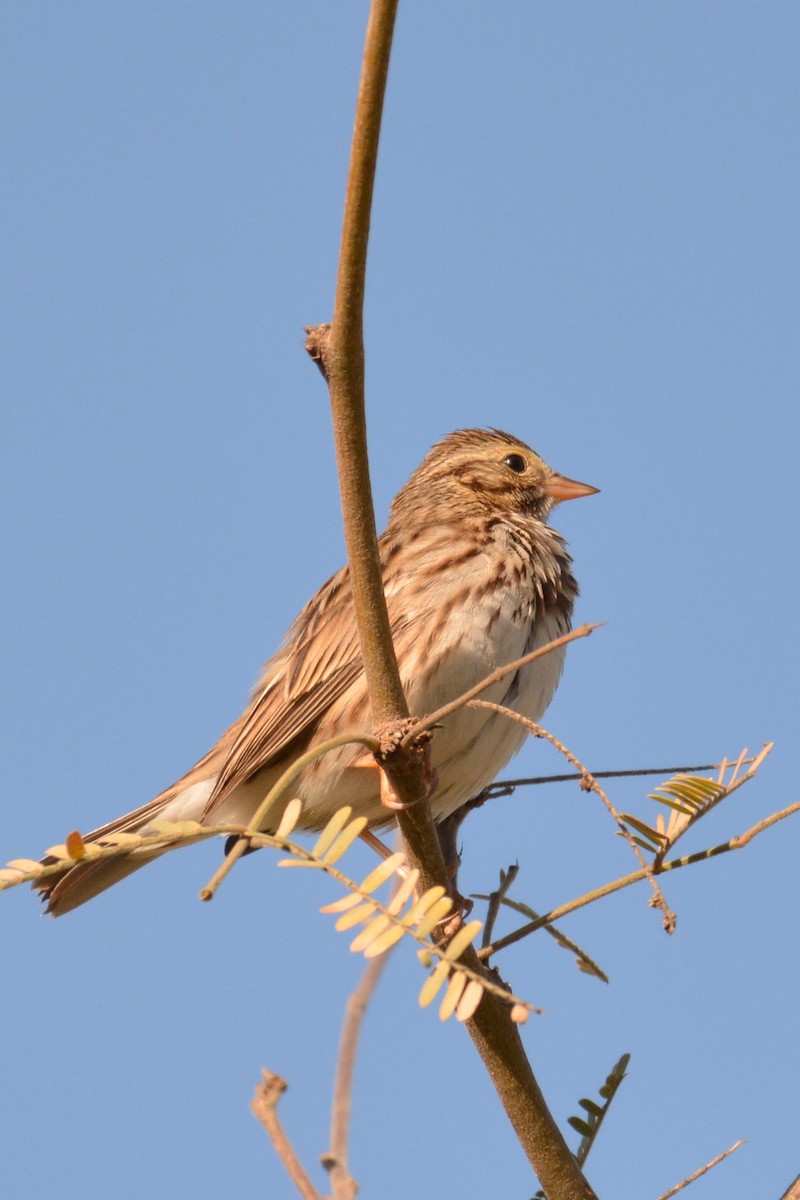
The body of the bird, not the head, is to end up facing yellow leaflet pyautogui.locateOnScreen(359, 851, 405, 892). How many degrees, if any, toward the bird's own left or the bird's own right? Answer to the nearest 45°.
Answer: approximately 90° to the bird's own right

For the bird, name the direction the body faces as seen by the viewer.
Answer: to the viewer's right

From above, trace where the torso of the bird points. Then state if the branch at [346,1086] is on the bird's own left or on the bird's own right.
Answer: on the bird's own right

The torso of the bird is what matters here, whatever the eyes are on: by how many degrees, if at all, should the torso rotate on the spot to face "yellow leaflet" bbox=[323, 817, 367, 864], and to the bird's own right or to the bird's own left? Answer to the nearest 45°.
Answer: approximately 90° to the bird's own right

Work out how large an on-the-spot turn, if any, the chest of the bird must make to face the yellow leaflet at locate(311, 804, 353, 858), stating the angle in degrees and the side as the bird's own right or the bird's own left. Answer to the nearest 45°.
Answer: approximately 90° to the bird's own right

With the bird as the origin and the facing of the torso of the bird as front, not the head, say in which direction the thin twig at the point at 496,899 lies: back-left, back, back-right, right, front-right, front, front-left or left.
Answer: front

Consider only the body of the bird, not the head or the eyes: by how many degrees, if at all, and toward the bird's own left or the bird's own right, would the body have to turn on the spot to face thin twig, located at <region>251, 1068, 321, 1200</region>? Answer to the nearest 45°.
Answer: approximately 90° to the bird's own right
